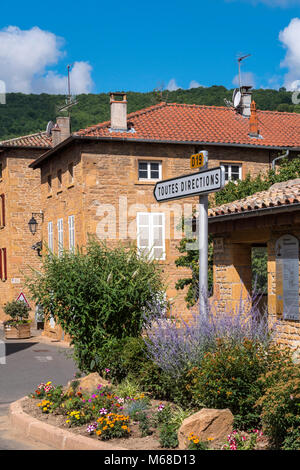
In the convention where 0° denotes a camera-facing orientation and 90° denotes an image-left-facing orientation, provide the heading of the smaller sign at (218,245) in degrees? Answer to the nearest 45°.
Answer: approximately 0°

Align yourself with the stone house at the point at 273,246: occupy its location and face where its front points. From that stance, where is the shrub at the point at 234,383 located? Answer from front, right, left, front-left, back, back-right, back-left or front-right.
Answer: front-left

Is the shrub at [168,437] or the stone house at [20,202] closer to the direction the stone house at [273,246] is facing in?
the shrub

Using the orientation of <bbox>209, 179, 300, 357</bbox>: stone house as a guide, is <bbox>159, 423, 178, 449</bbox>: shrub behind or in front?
in front

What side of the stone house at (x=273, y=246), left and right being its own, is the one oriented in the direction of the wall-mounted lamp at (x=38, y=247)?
right

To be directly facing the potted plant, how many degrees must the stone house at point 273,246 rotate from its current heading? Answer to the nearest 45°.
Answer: approximately 90° to its right

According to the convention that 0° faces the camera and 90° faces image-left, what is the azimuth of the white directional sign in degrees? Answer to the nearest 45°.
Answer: approximately 45°

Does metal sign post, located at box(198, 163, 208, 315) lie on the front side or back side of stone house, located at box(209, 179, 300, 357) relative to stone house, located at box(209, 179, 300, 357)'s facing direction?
on the front side

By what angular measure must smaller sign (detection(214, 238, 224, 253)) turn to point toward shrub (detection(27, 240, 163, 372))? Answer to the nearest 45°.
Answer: approximately 45° to its right

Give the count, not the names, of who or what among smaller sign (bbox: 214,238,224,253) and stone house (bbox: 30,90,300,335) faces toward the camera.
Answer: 2

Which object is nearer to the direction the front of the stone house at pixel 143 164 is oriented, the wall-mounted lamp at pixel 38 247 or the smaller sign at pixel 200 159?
the smaller sign

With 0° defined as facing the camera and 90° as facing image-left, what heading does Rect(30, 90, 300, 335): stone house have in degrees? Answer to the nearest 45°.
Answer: approximately 0°
